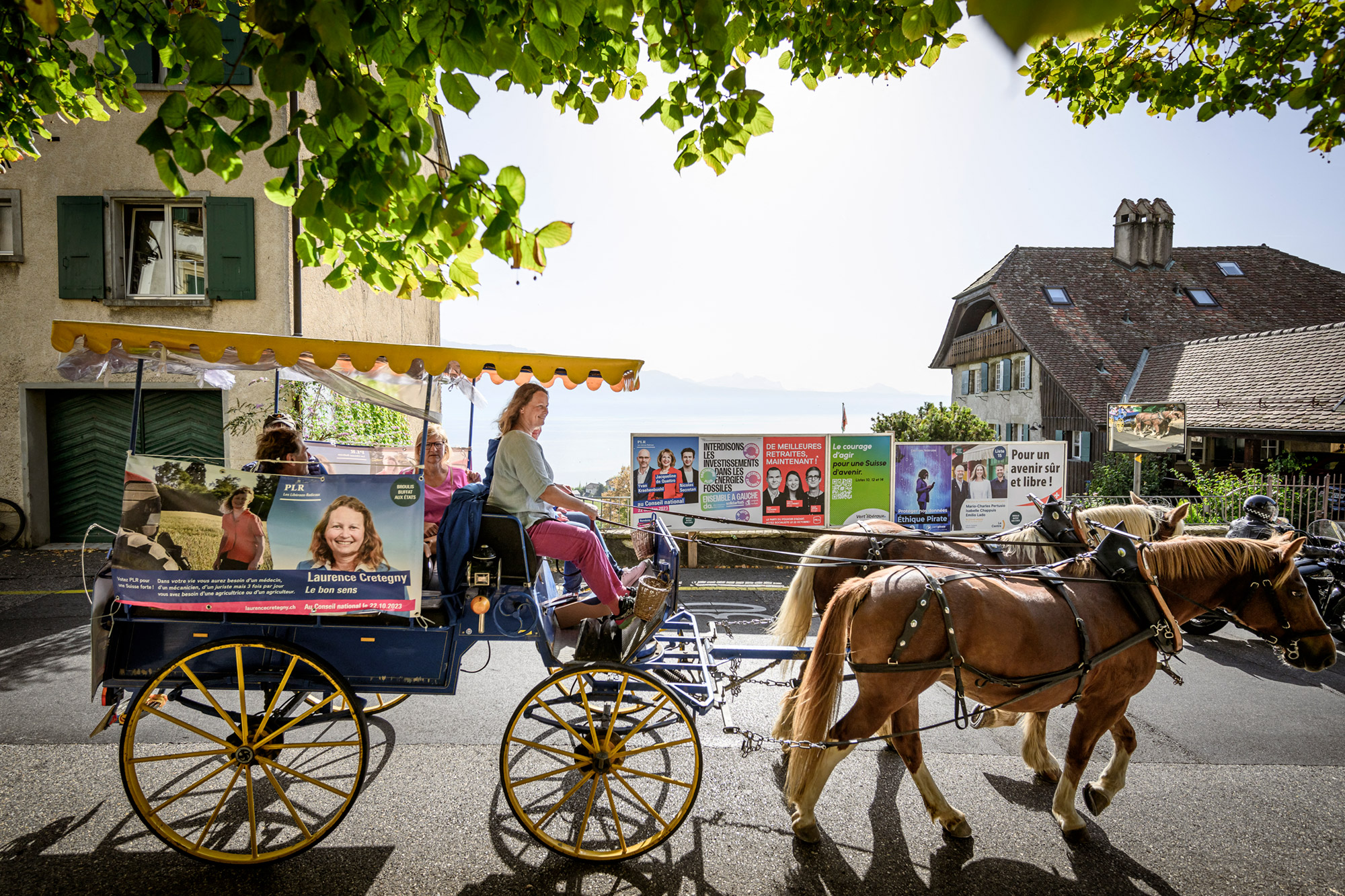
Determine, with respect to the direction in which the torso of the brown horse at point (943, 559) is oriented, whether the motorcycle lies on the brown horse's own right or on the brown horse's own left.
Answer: on the brown horse's own left

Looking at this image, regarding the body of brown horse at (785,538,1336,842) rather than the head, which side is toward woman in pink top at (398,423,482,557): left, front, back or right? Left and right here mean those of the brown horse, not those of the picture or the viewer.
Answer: back

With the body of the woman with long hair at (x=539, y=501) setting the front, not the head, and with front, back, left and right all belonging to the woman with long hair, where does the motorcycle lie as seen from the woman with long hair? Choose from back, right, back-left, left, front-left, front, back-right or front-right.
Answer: front

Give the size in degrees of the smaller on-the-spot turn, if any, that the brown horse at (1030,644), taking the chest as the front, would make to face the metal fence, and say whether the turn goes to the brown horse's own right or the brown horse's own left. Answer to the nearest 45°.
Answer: approximately 90° to the brown horse's own left

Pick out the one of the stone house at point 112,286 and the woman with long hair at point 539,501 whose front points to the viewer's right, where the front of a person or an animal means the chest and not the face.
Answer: the woman with long hair

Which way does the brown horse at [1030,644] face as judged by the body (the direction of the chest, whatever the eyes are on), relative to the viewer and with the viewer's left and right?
facing to the right of the viewer

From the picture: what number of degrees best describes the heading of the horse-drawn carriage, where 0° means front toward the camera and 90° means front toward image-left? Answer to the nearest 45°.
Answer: approximately 270°

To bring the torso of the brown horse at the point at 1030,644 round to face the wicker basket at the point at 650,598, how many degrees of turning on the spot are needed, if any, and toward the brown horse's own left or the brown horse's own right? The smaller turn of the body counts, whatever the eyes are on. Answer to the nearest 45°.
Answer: approximately 135° to the brown horse's own right

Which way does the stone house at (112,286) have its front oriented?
toward the camera

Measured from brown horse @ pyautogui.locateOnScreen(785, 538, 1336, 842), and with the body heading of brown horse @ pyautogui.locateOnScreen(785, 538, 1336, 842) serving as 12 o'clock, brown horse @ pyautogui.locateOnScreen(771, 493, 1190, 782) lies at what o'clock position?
brown horse @ pyautogui.locateOnScreen(771, 493, 1190, 782) is roughly at 8 o'clock from brown horse @ pyautogui.locateOnScreen(785, 538, 1336, 842).

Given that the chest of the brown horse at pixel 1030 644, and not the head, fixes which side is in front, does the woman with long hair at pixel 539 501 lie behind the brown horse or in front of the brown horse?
behind

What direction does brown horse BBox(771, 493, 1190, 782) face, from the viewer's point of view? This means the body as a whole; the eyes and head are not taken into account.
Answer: to the viewer's right

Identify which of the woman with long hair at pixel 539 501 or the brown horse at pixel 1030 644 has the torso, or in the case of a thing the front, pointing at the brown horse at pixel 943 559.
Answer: the woman with long hair

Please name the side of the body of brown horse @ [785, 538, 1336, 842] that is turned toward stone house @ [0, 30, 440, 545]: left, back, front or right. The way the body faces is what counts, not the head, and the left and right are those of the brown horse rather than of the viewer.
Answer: back
